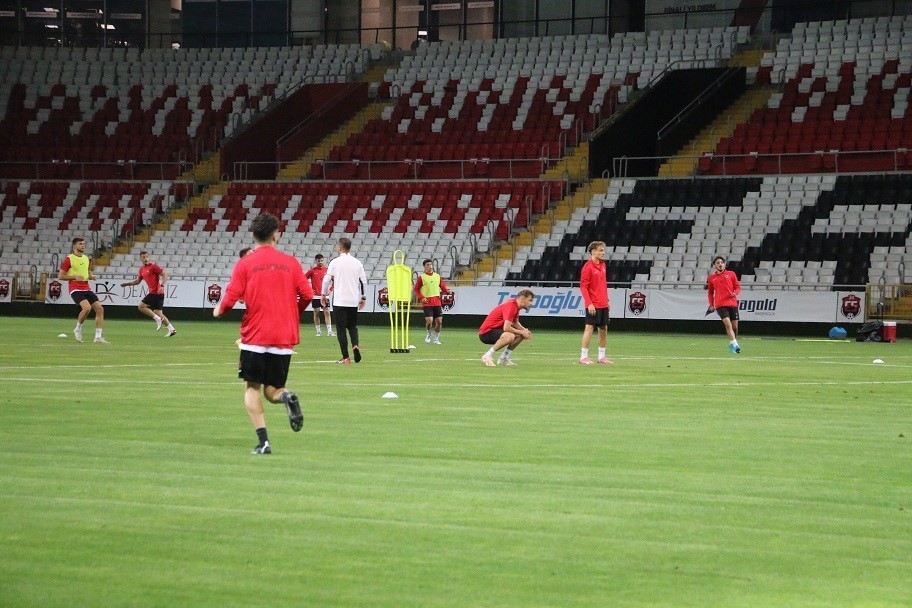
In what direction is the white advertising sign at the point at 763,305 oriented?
toward the camera

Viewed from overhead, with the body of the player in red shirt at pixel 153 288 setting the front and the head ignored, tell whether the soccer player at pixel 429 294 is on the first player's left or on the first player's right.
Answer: on the first player's left

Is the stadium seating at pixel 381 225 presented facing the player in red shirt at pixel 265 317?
yes

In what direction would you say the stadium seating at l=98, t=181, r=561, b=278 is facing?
toward the camera

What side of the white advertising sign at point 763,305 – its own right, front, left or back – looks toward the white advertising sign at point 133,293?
right

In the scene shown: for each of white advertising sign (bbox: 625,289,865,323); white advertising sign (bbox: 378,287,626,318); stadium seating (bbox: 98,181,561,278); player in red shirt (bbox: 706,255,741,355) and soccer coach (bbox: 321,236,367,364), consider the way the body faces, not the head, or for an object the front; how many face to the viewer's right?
0

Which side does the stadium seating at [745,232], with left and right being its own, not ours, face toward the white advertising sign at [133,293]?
right

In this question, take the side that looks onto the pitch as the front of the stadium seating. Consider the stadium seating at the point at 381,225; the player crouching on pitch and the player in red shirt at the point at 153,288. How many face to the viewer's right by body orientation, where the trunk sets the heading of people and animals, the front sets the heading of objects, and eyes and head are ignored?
1

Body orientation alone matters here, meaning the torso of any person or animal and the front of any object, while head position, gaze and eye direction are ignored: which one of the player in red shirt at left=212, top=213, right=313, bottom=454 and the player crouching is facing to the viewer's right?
the player crouching

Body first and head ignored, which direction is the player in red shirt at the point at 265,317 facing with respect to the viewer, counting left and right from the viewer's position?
facing away from the viewer

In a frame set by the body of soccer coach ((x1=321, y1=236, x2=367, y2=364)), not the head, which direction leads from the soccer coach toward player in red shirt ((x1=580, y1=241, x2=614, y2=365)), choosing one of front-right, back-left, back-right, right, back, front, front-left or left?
right

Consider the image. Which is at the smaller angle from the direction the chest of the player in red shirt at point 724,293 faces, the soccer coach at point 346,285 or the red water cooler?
the soccer coach

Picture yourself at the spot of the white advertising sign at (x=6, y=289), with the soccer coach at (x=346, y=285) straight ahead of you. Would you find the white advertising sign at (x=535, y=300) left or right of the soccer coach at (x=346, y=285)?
left
